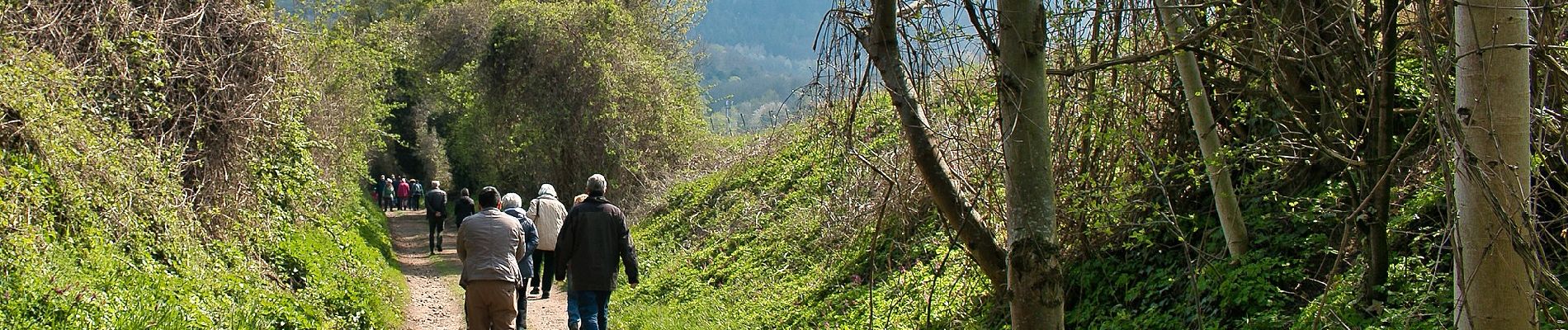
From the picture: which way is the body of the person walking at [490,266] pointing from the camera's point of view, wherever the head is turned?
away from the camera

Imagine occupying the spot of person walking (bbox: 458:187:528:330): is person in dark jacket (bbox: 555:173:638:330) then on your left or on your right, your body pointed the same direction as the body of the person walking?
on your right

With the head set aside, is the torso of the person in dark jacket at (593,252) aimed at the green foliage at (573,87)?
yes

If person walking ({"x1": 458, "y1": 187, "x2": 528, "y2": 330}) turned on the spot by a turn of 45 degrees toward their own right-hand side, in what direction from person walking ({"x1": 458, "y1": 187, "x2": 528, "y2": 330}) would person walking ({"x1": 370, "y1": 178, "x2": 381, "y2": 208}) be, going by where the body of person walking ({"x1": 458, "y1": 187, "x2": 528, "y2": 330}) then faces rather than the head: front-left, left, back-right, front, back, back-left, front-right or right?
front-left

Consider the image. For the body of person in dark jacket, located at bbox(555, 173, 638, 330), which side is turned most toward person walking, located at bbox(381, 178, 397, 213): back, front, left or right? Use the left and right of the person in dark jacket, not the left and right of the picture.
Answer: front

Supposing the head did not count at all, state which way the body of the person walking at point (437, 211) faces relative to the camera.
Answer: away from the camera

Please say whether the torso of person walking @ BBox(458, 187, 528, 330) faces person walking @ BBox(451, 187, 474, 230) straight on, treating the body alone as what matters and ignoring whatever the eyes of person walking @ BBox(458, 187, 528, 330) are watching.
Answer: yes

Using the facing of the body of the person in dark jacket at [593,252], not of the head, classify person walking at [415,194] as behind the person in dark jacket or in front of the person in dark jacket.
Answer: in front

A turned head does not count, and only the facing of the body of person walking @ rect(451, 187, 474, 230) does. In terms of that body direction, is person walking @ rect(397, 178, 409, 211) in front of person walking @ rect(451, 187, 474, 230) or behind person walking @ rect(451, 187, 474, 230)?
in front

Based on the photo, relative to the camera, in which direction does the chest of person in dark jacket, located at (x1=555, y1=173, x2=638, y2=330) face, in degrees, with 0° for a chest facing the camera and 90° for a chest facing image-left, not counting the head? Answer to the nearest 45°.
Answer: approximately 180°

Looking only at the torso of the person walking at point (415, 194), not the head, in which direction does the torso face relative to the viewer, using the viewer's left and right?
facing away from the viewer

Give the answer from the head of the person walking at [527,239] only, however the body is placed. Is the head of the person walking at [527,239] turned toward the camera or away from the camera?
away from the camera
